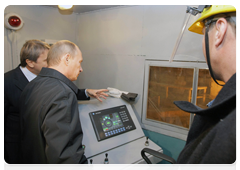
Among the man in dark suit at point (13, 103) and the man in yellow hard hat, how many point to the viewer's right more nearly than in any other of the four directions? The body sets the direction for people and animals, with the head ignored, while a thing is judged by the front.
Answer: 1

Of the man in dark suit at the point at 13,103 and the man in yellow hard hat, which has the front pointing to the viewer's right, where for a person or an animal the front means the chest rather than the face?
the man in dark suit

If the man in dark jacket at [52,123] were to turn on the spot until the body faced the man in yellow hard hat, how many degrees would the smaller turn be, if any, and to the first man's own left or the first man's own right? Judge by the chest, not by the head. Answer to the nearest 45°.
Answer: approximately 90° to the first man's own right

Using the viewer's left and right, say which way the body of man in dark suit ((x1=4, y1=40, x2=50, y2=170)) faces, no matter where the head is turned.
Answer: facing to the right of the viewer

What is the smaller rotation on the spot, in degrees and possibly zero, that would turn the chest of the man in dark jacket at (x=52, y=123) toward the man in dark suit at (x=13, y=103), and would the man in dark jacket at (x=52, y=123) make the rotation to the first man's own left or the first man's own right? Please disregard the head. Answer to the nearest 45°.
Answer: approximately 90° to the first man's own left

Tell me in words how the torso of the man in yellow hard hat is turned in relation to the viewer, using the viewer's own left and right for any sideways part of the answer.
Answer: facing away from the viewer and to the left of the viewer

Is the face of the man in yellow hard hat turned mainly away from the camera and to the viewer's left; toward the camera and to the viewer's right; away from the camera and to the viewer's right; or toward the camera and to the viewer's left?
away from the camera and to the viewer's left

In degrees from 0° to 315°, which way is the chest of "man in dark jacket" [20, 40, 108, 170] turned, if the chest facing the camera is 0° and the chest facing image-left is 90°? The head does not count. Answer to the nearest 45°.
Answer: approximately 225°

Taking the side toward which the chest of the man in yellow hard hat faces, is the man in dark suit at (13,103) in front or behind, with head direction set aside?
in front

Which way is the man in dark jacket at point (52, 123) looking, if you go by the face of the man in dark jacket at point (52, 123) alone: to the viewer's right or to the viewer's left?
to the viewer's right

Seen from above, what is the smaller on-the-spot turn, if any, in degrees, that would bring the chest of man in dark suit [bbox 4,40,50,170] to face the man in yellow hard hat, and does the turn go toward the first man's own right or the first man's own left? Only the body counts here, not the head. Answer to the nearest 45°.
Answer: approximately 45° to the first man's own right
